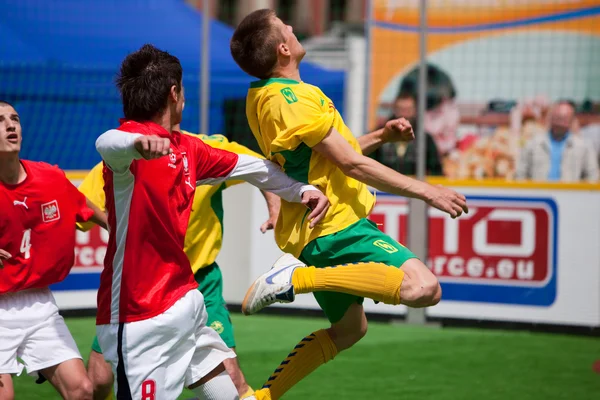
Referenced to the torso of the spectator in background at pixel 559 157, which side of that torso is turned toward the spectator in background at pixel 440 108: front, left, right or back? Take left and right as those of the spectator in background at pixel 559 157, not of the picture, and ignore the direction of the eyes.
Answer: right

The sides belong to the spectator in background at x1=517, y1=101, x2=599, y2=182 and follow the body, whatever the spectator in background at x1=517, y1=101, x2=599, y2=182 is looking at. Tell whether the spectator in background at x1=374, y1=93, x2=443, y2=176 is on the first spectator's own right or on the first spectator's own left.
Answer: on the first spectator's own right

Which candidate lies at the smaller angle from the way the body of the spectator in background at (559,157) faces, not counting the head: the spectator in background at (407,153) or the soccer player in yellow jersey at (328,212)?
the soccer player in yellow jersey

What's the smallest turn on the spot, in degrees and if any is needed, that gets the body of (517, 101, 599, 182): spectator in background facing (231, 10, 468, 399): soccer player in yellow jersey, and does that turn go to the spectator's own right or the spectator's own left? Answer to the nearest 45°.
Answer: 0° — they already face them

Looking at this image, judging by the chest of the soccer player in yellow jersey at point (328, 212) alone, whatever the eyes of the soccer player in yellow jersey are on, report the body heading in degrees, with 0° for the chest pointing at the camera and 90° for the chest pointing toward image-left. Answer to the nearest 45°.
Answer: approximately 270°

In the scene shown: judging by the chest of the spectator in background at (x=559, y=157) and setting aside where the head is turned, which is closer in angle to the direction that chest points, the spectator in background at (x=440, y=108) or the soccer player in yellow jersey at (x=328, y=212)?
the soccer player in yellow jersey

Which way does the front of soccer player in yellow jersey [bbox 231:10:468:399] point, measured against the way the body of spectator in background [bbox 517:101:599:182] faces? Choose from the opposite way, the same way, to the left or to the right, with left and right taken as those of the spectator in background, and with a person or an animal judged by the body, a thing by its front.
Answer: to the left

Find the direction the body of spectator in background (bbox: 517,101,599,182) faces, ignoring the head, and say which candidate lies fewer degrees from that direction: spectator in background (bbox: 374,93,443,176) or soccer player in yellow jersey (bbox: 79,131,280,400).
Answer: the soccer player in yellow jersey

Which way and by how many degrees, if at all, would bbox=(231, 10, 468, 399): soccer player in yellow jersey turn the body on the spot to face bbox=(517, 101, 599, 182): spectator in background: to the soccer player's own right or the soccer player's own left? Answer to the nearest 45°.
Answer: approximately 45° to the soccer player's own left

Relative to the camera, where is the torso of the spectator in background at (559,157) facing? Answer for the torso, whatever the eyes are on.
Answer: toward the camera

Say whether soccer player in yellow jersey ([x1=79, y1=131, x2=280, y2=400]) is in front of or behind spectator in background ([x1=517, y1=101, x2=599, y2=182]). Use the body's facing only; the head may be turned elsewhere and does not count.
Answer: in front

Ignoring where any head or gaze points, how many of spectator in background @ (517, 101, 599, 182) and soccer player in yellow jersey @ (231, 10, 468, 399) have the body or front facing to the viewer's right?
1

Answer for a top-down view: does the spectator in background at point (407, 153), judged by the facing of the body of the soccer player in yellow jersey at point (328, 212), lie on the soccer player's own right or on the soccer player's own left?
on the soccer player's own left
